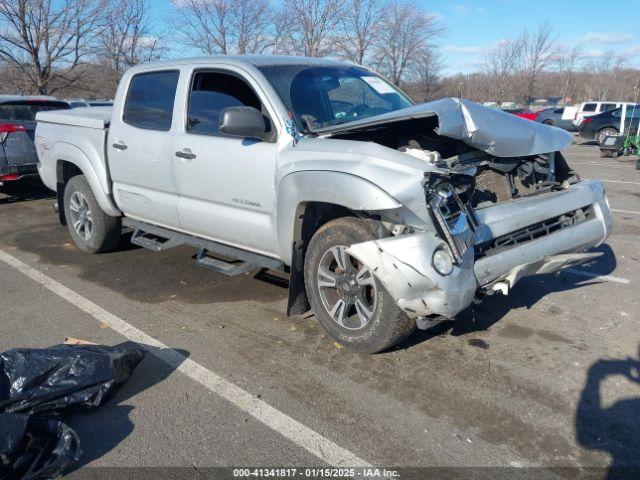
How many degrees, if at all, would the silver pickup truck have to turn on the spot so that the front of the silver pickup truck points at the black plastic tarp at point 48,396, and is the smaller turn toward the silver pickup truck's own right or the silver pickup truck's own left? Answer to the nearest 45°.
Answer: approximately 90° to the silver pickup truck's own right

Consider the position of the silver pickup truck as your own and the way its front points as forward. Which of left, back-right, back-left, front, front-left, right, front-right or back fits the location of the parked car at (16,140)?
back

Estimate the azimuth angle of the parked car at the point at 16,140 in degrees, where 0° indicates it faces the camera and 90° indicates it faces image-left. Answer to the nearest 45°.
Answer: approximately 135°

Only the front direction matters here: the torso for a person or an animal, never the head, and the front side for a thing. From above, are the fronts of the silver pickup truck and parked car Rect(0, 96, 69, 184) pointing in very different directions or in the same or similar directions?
very different directions

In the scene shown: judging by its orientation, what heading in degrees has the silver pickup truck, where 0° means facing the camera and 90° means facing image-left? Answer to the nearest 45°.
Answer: approximately 315°

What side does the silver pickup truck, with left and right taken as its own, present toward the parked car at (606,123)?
left

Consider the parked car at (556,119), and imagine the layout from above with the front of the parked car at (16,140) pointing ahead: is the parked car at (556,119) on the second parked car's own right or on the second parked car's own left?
on the second parked car's own right

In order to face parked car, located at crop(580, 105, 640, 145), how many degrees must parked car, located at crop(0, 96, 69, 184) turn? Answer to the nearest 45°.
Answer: approximately 135° to its right
